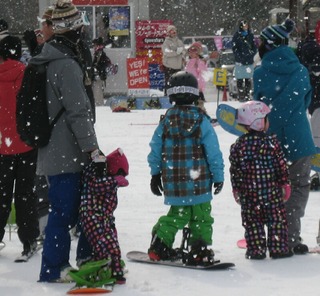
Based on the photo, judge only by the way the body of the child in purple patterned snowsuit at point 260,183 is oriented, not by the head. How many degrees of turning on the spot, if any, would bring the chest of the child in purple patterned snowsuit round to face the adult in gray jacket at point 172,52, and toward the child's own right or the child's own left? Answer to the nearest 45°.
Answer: approximately 45° to the child's own left

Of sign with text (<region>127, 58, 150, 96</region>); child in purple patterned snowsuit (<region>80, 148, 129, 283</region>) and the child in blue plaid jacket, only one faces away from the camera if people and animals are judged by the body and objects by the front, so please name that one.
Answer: the child in blue plaid jacket

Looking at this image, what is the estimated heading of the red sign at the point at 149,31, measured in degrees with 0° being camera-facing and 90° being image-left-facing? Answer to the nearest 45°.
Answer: approximately 0°

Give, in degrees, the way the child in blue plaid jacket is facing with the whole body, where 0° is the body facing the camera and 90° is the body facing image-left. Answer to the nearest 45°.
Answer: approximately 180°

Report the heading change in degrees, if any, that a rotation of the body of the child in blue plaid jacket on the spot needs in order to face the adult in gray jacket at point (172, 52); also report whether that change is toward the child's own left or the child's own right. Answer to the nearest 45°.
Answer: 0° — they already face them

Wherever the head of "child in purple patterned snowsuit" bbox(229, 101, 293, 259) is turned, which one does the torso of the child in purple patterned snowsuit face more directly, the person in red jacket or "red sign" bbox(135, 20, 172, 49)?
the red sign

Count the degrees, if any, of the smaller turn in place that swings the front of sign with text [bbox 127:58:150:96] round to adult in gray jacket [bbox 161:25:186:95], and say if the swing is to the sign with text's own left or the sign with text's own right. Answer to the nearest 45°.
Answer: approximately 45° to the sign with text's own left

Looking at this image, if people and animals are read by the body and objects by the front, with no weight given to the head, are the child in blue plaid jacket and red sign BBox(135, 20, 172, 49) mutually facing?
yes

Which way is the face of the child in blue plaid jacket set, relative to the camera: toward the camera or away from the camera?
away from the camera

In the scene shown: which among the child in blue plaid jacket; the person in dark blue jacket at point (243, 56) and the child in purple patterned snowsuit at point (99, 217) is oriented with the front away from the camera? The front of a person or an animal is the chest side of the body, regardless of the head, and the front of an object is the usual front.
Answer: the child in blue plaid jacket

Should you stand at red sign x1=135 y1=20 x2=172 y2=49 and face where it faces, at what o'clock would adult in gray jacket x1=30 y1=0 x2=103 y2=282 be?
The adult in gray jacket is roughly at 12 o'clock from the red sign.
